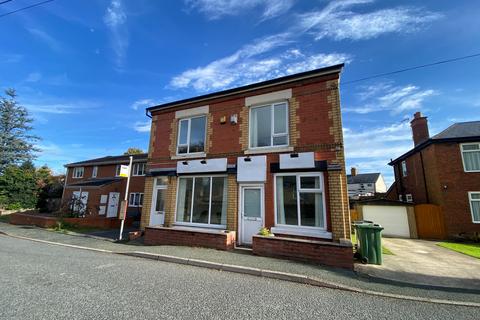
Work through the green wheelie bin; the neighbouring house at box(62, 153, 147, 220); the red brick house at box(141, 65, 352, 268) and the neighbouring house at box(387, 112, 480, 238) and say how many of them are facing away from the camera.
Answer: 0

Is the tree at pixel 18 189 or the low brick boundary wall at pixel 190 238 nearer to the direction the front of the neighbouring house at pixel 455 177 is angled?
the low brick boundary wall

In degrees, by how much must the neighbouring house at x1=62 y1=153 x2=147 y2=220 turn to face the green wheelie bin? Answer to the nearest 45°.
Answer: approximately 45° to its left

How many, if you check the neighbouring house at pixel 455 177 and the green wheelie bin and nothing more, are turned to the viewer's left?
0

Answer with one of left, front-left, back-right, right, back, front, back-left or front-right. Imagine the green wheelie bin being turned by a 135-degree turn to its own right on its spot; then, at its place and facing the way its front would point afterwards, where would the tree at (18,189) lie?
front

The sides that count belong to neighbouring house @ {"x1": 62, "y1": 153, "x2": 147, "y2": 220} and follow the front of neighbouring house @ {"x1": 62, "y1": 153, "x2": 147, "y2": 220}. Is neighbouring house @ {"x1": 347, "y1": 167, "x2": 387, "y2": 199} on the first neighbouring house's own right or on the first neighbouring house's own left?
on the first neighbouring house's own left

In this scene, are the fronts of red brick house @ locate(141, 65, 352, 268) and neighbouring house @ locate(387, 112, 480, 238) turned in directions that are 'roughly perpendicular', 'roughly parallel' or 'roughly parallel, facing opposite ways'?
roughly parallel

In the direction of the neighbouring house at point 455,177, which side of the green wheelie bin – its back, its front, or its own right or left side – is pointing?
left

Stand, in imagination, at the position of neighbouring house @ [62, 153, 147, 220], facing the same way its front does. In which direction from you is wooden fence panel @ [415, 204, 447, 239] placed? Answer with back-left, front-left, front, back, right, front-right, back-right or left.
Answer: left

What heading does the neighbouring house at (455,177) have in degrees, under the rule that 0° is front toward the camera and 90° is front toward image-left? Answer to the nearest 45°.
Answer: approximately 0°

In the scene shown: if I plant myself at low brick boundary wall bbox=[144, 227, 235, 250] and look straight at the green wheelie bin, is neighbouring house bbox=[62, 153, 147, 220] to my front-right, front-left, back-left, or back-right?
back-left

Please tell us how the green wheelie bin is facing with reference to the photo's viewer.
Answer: facing the viewer and to the right of the viewer

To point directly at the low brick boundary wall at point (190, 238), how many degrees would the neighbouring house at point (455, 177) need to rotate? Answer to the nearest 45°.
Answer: approximately 45° to its right

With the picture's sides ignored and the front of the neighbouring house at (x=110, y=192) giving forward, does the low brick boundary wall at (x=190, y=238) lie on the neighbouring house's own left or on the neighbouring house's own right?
on the neighbouring house's own left

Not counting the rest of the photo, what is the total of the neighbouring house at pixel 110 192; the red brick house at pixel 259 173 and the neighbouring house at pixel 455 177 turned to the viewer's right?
0

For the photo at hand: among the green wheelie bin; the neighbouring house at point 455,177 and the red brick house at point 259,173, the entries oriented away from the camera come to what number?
0

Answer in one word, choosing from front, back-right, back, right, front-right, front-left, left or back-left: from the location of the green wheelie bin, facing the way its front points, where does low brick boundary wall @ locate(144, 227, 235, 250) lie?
back-right

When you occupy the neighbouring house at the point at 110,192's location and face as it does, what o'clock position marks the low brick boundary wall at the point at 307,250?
The low brick boundary wall is roughly at 10 o'clock from the neighbouring house.

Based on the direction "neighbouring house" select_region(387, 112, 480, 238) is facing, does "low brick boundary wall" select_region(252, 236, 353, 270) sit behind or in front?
in front
